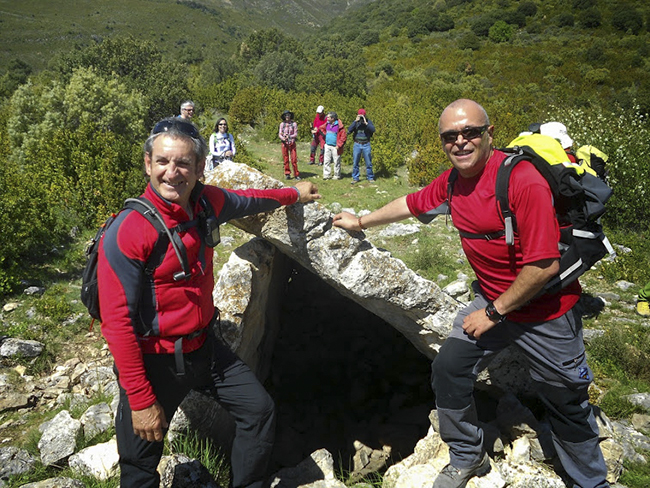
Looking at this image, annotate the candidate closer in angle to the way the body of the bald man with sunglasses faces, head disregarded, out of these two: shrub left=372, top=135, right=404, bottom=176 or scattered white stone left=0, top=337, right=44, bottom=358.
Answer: the scattered white stone

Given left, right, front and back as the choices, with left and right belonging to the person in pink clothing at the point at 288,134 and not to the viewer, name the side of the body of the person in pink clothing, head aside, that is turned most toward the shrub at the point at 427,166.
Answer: left

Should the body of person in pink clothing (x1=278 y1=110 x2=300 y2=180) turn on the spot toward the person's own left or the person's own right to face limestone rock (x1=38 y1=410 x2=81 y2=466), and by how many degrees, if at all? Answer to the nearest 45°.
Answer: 0° — they already face it

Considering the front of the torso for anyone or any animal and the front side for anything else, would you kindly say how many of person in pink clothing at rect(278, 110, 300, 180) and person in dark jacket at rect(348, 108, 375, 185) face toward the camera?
2

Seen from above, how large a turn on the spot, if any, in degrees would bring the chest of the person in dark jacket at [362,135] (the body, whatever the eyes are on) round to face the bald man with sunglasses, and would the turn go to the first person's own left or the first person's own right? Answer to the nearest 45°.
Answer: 0° — they already face them

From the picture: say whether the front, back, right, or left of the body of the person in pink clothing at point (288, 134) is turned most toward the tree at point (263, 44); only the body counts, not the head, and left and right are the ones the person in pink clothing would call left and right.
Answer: back
